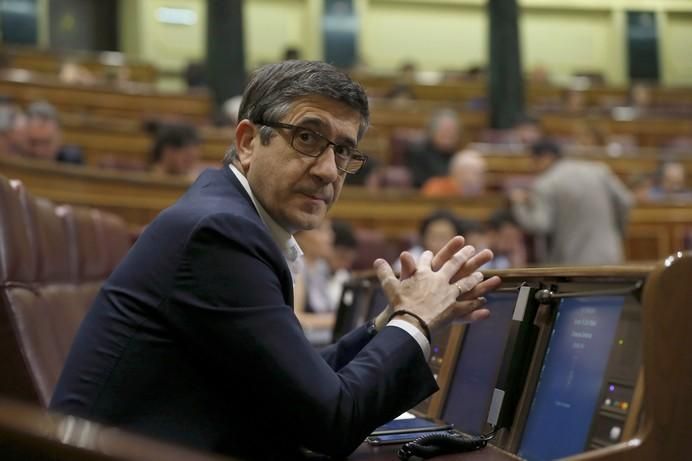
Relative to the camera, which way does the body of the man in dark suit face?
to the viewer's right

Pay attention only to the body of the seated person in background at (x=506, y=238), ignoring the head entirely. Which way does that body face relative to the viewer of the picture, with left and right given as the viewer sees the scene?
facing the viewer and to the left of the viewer

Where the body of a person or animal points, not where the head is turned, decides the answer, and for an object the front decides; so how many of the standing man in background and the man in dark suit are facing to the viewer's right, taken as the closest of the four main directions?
1

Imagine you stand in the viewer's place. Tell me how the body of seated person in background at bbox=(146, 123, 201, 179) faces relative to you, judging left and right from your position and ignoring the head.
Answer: facing the viewer and to the right of the viewer

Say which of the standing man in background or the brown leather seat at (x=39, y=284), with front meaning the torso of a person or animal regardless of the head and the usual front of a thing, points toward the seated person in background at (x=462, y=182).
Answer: the standing man in background

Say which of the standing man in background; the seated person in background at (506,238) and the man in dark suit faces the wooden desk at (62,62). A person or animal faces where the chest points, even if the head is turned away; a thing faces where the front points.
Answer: the standing man in background

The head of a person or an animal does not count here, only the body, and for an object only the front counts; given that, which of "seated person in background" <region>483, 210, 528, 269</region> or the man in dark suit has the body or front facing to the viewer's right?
the man in dark suit

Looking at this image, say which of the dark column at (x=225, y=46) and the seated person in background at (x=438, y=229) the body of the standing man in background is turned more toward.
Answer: the dark column

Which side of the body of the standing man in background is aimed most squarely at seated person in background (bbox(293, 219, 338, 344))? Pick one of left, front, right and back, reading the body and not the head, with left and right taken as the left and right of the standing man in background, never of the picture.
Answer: left

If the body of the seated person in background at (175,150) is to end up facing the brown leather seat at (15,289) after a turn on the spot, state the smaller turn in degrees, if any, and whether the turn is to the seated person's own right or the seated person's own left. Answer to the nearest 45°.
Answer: approximately 45° to the seated person's own right

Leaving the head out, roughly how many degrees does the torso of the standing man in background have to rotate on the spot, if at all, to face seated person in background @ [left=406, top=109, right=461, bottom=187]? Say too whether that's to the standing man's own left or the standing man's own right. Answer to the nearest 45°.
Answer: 0° — they already face them
